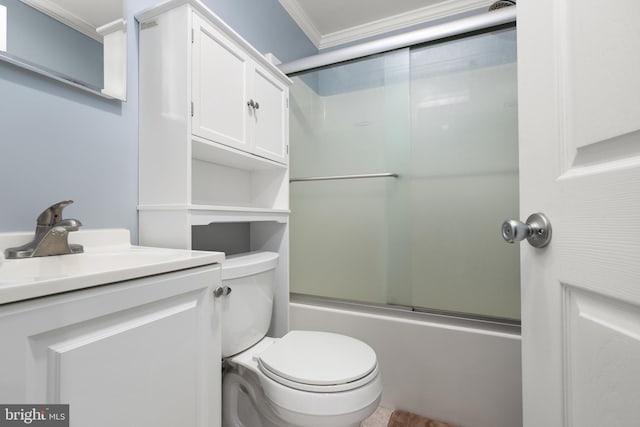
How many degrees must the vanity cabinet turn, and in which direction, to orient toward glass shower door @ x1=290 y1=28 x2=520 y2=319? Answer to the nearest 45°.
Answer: approximately 45° to its left

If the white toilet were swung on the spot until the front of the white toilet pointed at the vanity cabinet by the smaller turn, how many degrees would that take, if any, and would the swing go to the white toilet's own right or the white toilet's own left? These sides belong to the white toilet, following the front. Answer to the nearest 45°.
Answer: approximately 90° to the white toilet's own right

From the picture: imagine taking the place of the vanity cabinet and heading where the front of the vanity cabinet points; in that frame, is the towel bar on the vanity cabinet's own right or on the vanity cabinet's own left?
on the vanity cabinet's own left

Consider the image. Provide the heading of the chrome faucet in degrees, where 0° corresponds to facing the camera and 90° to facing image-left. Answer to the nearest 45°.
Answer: approximately 315°

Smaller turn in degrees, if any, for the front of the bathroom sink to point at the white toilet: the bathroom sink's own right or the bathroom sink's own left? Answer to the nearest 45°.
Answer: approximately 45° to the bathroom sink's own left

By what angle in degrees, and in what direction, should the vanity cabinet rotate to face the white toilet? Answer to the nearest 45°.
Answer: approximately 90° to its left
